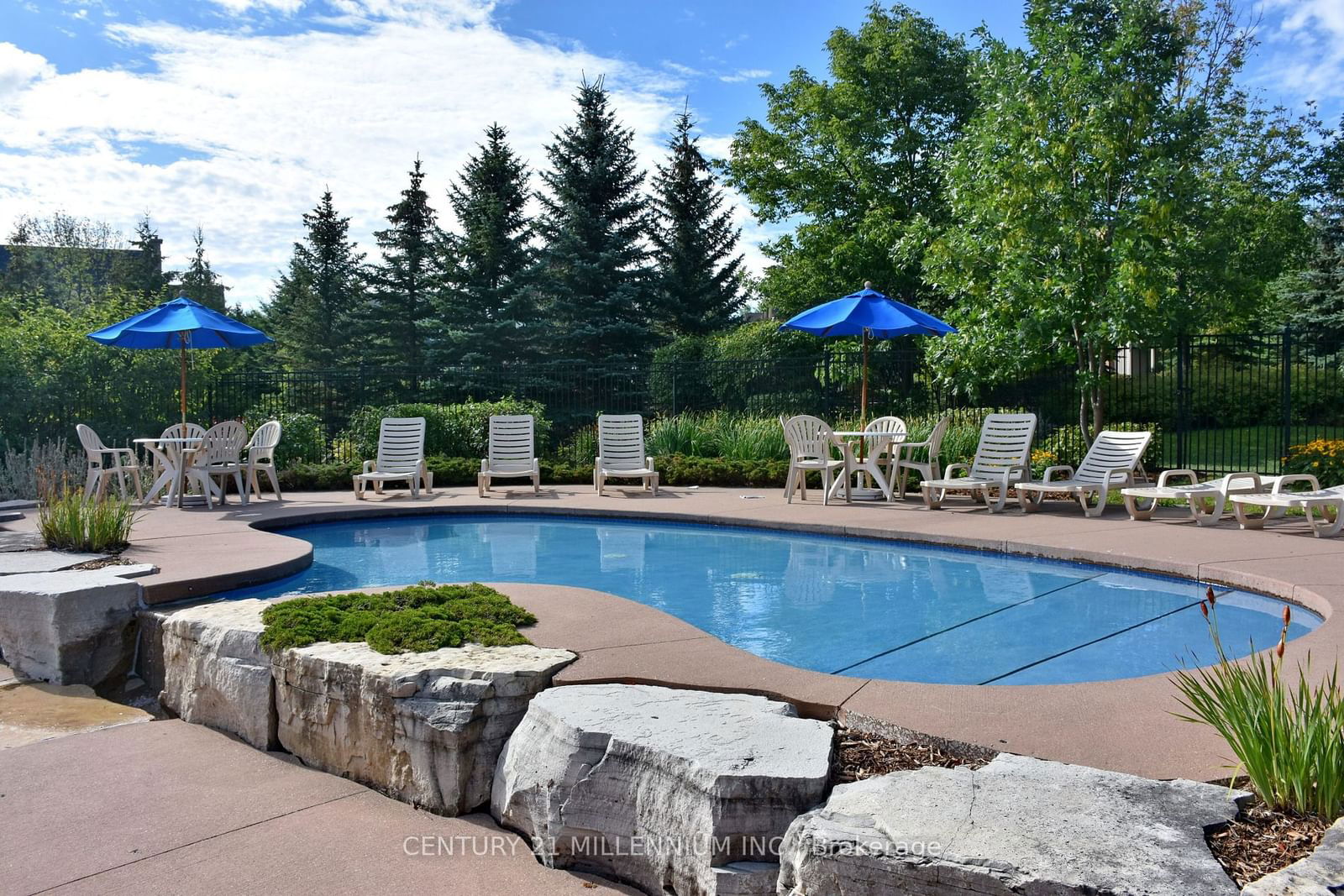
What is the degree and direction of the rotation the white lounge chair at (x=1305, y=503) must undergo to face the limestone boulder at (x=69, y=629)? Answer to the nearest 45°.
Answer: approximately 45° to its left

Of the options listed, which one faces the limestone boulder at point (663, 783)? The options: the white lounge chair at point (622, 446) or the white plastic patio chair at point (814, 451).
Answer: the white lounge chair

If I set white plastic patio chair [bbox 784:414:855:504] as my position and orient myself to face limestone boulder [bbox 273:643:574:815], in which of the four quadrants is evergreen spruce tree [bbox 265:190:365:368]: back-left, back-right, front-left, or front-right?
back-right

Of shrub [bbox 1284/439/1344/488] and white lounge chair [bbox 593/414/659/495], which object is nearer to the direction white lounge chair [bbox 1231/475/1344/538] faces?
the white lounge chair

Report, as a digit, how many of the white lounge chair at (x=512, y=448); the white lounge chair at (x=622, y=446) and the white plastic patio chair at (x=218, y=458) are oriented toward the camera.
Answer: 2

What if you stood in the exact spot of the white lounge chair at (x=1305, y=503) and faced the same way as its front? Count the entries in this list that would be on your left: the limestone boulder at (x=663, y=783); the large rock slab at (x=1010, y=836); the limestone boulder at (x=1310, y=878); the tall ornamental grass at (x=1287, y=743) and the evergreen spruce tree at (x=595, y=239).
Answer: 4

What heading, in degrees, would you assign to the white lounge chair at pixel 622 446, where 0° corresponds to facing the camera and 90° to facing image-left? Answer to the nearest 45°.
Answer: approximately 0°

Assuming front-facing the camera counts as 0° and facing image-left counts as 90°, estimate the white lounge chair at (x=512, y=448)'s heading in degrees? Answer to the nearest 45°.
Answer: approximately 0°

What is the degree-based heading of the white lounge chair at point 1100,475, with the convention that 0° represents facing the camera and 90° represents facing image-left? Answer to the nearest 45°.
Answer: approximately 45°

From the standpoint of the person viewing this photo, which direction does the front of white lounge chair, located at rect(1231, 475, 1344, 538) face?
facing to the left of the viewer

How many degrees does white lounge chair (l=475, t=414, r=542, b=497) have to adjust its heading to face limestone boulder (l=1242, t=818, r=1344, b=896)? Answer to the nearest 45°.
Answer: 0° — it already faces it
